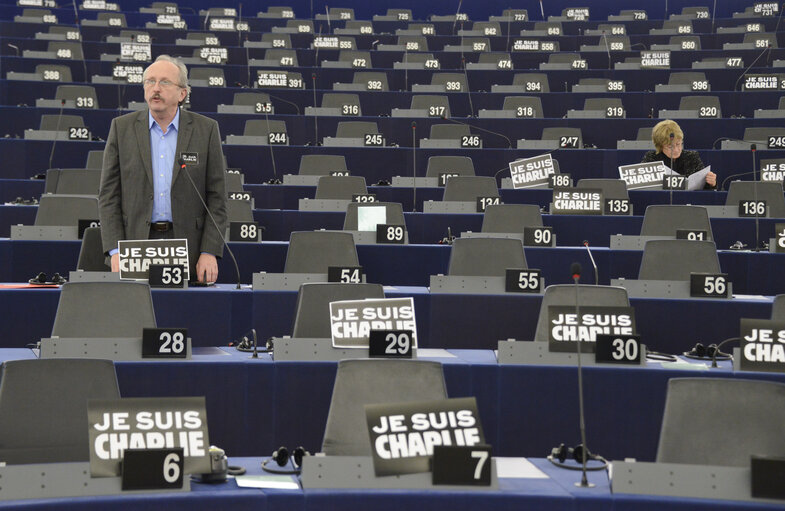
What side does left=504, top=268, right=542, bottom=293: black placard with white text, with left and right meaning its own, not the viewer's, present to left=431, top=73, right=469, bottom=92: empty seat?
back

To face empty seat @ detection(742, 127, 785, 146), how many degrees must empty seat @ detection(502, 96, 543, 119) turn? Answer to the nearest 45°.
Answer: approximately 90° to its left

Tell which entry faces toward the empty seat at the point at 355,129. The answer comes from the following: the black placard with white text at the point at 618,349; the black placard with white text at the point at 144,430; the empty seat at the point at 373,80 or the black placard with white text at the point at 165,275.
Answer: the empty seat at the point at 373,80

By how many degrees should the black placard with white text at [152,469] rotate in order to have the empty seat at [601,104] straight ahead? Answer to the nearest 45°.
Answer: approximately 135° to its left
